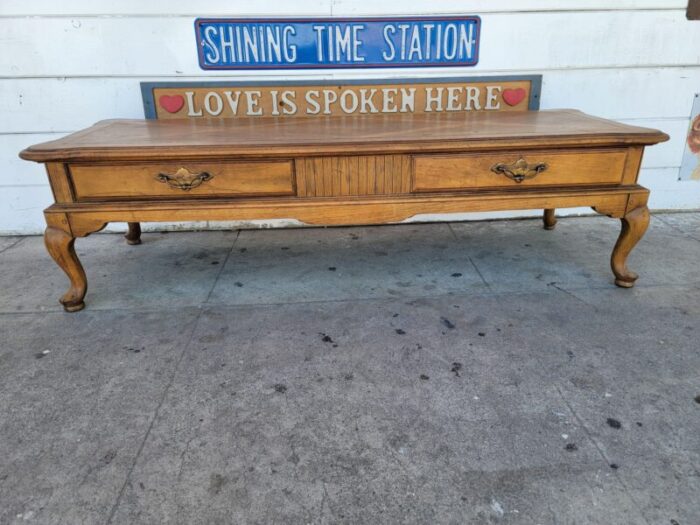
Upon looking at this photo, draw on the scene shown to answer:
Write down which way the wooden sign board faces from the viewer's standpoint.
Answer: facing the viewer

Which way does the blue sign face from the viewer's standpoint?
toward the camera

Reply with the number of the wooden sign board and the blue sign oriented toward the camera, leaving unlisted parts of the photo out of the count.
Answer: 2

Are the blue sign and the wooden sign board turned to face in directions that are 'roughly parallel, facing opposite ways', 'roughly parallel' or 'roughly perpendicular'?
roughly parallel

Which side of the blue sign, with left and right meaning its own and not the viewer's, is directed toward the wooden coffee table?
front
